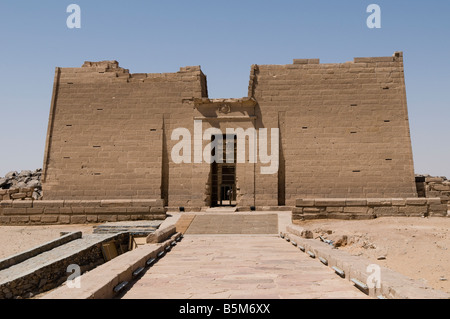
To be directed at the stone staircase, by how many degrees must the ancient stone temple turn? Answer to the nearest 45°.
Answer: approximately 45° to its right

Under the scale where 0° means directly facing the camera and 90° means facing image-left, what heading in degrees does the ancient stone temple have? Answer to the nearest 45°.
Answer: approximately 0°

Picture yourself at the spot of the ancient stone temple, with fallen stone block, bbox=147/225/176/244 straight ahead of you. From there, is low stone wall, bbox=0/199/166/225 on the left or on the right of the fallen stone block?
right

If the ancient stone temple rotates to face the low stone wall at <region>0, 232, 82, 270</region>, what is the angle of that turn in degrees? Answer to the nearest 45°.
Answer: approximately 45° to its right
